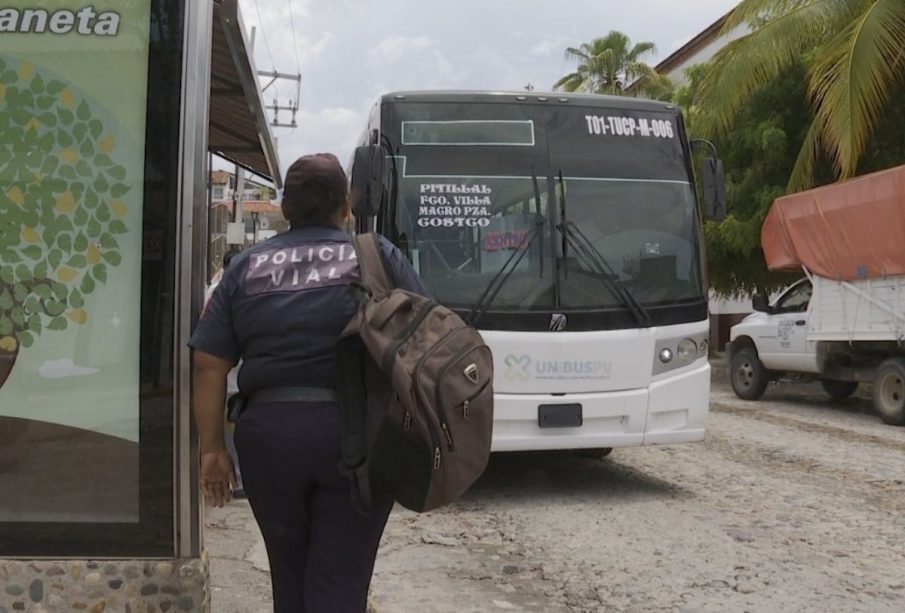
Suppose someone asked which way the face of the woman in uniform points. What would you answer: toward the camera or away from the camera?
away from the camera

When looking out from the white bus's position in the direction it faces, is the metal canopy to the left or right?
on its right

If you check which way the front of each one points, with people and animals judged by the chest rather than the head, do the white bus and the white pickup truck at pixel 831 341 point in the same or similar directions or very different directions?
very different directions

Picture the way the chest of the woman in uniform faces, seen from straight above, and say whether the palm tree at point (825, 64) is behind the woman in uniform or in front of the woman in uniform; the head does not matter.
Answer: in front

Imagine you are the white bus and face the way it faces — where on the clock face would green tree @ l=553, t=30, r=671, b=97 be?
The green tree is roughly at 6 o'clock from the white bus.

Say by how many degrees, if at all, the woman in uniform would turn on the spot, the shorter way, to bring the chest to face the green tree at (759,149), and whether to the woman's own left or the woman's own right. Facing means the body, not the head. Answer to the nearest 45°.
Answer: approximately 45° to the woman's own right

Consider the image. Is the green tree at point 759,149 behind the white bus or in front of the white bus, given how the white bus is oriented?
behind

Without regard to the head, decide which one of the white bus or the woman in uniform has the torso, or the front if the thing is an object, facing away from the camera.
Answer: the woman in uniform

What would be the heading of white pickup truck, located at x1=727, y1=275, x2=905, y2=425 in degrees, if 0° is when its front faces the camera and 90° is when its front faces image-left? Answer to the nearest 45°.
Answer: approximately 135°

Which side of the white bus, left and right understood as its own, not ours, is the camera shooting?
front

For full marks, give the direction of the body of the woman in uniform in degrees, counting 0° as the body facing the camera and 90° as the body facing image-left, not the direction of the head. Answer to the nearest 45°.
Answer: approximately 180°

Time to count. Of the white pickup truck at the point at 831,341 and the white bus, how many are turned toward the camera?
1

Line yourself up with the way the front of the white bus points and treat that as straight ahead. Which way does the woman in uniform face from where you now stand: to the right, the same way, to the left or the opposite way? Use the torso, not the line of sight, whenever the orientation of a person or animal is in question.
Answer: the opposite way

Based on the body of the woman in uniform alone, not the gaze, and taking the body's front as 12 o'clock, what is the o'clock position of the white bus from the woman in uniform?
The white bus is roughly at 1 o'clock from the woman in uniform.

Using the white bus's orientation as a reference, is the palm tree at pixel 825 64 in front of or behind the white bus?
behind
